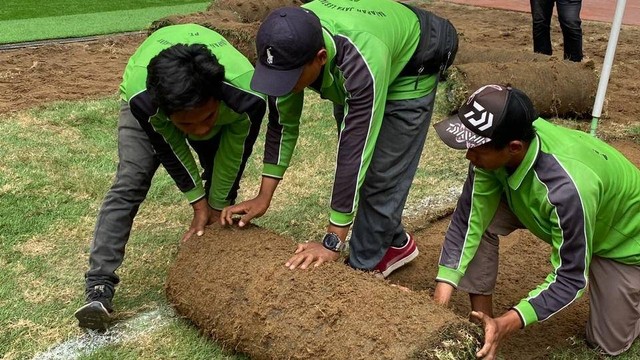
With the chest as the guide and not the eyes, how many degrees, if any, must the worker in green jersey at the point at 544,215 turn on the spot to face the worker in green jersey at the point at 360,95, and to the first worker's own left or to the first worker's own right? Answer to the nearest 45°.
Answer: approximately 45° to the first worker's own right

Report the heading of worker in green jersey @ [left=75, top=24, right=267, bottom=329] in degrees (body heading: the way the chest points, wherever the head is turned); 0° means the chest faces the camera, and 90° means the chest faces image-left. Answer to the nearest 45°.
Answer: approximately 0°

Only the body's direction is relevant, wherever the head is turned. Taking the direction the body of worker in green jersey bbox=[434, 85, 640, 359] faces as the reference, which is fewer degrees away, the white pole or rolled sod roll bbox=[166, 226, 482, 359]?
the rolled sod roll

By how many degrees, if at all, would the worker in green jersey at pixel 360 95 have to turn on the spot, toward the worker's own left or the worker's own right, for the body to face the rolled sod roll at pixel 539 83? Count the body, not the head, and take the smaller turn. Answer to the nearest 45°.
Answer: approximately 180°

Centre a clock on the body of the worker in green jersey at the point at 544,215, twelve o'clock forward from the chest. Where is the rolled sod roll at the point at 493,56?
The rolled sod roll is roughly at 4 o'clock from the worker in green jersey.

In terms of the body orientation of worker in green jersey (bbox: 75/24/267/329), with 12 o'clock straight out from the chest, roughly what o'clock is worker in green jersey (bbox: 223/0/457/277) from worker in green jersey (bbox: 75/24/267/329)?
worker in green jersey (bbox: 223/0/457/277) is roughly at 10 o'clock from worker in green jersey (bbox: 75/24/267/329).

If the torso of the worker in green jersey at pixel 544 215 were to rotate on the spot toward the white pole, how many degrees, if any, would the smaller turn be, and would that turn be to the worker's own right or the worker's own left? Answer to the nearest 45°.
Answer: approximately 135° to the worker's own right

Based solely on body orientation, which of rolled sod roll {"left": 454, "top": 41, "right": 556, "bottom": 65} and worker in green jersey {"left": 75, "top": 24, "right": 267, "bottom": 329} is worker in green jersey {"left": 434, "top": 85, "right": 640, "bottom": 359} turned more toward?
the worker in green jersey

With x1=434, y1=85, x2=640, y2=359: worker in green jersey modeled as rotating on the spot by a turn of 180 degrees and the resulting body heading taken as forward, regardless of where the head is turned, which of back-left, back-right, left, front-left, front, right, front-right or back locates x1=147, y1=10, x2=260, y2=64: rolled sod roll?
left

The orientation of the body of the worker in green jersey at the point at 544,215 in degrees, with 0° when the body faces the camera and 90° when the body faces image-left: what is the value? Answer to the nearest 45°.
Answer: approximately 45°

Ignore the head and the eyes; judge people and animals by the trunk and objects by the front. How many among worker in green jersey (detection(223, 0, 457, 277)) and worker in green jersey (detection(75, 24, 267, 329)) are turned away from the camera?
0

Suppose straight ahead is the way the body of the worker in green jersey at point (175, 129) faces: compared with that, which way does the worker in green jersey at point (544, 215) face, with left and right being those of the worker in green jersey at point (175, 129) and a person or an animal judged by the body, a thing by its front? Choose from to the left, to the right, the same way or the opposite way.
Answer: to the right

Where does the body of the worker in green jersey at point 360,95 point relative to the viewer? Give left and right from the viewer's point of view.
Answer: facing the viewer and to the left of the viewer

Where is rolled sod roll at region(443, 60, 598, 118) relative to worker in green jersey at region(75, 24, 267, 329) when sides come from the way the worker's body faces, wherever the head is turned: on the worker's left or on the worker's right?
on the worker's left
